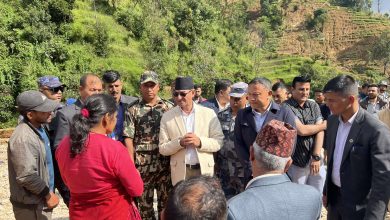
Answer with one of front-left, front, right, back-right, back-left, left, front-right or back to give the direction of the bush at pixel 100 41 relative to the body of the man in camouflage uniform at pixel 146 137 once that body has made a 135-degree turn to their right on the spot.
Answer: front-right

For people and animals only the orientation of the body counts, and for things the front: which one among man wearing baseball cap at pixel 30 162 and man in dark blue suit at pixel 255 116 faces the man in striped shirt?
the man wearing baseball cap

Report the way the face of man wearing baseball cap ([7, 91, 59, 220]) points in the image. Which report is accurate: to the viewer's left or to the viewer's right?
to the viewer's right

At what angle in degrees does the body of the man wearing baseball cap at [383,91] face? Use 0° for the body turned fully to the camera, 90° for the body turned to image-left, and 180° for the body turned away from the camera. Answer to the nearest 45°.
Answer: approximately 45°

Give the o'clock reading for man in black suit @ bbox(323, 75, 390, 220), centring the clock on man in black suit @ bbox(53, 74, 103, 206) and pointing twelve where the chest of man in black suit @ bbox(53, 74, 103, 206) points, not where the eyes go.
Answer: man in black suit @ bbox(323, 75, 390, 220) is roughly at 12 o'clock from man in black suit @ bbox(53, 74, 103, 206).

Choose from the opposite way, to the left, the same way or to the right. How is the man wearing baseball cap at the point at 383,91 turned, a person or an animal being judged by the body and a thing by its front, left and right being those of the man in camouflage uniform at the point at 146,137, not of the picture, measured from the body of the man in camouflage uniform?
to the right

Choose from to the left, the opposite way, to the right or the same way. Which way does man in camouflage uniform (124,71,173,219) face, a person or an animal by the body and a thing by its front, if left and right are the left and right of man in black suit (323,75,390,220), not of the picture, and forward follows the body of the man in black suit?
to the left

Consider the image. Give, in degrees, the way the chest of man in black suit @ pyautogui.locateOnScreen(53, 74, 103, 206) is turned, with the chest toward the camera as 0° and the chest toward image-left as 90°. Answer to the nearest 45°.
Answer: approximately 315°

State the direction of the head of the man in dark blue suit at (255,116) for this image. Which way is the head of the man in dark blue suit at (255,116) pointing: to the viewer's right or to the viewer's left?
to the viewer's left

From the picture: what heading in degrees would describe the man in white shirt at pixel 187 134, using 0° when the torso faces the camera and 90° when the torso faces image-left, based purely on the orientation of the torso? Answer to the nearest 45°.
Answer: approximately 0°

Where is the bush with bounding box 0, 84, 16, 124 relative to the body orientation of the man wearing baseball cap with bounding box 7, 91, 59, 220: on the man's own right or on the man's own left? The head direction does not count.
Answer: on the man's own left

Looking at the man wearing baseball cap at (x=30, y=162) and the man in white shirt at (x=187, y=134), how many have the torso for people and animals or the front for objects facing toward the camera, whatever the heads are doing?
1

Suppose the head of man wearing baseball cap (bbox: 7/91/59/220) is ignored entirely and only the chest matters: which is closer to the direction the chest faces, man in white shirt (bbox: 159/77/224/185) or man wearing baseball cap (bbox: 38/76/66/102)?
the man in white shirt

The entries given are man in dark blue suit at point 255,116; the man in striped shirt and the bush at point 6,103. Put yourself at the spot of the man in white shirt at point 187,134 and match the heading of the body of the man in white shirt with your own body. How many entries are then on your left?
2

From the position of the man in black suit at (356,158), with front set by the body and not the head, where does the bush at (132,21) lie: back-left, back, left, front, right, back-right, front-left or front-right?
right

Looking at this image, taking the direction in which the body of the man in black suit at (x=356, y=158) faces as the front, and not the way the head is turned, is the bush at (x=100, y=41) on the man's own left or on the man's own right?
on the man's own right
